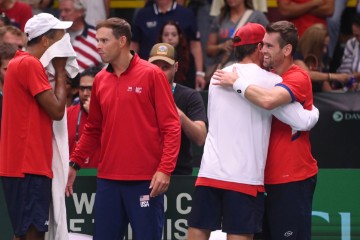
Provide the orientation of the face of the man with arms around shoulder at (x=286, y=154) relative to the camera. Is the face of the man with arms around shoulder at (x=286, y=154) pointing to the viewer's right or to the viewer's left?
to the viewer's left

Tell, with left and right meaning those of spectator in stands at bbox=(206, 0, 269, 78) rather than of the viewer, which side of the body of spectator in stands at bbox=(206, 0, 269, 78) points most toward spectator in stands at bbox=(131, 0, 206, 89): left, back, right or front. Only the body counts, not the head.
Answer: right

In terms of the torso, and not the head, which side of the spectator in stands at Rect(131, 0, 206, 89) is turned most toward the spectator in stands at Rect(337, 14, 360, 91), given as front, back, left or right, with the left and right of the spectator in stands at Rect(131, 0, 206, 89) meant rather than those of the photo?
left

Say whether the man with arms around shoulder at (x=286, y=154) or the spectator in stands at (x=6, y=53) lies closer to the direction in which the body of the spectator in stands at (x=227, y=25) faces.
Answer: the man with arms around shoulder

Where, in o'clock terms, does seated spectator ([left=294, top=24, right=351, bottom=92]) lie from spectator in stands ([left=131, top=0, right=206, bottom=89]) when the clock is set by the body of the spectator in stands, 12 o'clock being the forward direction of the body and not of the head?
The seated spectator is roughly at 9 o'clock from the spectator in stands.

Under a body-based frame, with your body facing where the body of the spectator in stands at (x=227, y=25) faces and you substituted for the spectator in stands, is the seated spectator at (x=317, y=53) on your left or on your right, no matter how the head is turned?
on your left

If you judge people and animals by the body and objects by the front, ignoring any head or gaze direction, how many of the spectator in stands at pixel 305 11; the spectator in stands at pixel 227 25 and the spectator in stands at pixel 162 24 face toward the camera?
3

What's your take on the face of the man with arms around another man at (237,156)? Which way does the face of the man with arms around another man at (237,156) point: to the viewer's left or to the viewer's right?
to the viewer's right

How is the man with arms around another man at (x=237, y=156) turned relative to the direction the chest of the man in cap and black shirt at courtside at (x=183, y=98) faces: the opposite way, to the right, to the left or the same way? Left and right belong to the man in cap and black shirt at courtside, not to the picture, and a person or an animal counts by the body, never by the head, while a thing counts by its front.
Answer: the opposite way
